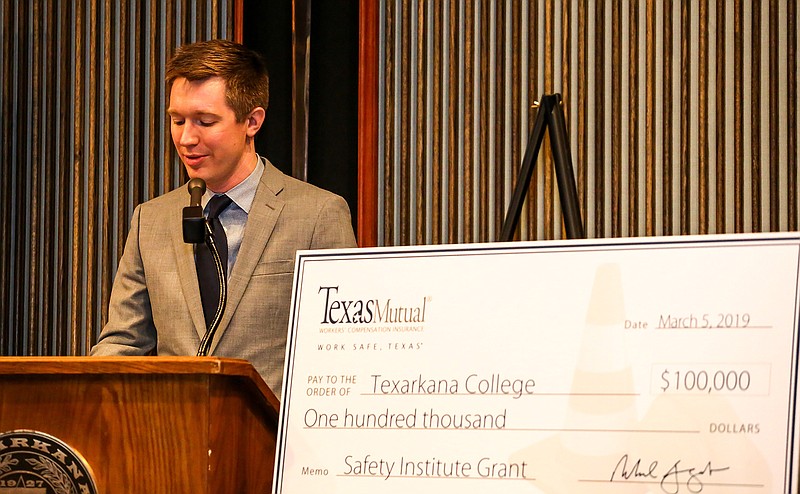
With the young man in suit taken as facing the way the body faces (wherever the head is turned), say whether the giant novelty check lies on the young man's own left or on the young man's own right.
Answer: on the young man's own left

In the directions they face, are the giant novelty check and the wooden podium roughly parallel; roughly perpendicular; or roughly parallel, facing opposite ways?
roughly parallel

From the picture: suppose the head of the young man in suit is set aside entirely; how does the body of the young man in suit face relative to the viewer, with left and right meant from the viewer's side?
facing the viewer and to the left of the viewer

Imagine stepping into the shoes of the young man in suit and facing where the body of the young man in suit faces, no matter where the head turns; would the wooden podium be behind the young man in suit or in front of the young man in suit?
in front

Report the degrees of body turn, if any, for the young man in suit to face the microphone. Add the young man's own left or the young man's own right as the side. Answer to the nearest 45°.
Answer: approximately 45° to the young man's own left

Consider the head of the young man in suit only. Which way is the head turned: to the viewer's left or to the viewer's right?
to the viewer's left

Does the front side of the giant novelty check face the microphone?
no

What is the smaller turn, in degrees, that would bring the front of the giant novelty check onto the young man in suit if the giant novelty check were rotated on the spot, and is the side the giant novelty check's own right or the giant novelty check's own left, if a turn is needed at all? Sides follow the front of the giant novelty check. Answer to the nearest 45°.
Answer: approximately 135° to the giant novelty check's own right

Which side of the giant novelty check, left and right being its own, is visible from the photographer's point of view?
front

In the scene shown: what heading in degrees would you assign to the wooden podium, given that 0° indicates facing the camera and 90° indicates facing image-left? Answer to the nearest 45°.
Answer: approximately 0°

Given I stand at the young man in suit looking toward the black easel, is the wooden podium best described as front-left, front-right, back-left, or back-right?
back-right
